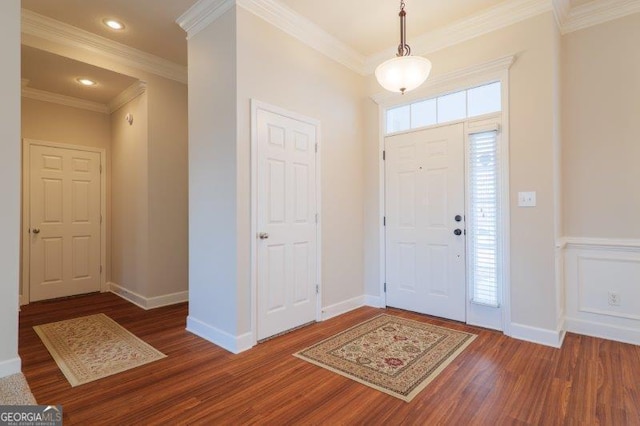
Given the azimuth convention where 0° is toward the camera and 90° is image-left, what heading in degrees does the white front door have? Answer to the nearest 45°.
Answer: approximately 45°

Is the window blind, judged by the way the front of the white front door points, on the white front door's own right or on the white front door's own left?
on the white front door's own left

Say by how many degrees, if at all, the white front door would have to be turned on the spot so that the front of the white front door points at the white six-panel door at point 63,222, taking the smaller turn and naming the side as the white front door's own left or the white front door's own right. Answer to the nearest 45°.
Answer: approximately 45° to the white front door's own right

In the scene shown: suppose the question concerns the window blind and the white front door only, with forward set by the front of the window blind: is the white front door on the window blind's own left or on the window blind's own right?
on the window blind's own right

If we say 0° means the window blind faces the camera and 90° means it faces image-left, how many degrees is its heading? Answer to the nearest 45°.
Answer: approximately 45°
